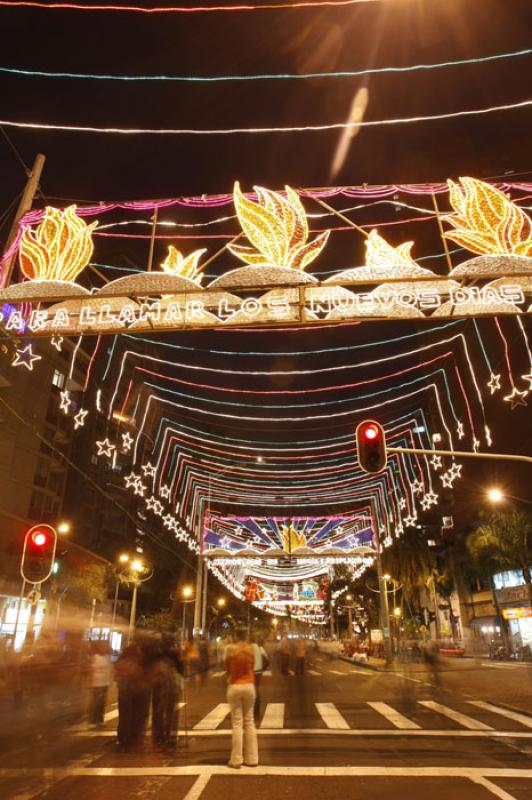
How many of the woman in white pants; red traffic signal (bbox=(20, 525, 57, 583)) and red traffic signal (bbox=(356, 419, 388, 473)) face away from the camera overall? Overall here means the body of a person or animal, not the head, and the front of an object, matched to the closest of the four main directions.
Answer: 1

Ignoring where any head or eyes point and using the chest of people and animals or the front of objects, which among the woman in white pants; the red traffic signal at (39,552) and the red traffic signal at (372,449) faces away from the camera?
the woman in white pants

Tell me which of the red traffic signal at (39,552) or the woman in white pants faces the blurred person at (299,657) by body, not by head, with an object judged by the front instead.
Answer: the woman in white pants

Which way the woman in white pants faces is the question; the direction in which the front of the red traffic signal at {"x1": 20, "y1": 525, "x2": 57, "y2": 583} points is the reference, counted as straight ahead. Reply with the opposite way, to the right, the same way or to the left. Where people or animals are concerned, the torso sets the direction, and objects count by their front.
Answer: the opposite way

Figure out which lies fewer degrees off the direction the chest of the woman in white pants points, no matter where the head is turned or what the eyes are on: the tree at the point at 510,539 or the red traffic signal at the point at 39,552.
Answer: the tree

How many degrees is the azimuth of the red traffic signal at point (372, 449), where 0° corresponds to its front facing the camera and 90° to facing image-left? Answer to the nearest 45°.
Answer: approximately 0°

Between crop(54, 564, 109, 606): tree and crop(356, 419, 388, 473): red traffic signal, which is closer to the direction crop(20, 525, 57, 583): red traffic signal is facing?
the red traffic signal

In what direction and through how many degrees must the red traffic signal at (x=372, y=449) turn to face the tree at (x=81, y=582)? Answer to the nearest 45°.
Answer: approximately 135° to its right

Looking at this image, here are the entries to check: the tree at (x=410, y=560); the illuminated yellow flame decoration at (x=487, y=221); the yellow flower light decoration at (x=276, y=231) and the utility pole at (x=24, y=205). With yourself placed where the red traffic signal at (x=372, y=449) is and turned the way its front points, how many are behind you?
1

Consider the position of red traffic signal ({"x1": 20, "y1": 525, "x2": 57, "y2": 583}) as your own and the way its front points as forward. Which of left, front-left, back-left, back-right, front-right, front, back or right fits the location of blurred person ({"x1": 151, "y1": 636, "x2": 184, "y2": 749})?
left

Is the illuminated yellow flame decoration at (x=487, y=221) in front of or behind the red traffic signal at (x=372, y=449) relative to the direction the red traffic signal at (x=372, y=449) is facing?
in front

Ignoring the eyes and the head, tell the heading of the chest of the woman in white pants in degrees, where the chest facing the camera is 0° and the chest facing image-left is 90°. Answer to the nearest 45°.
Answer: approximately 180°
